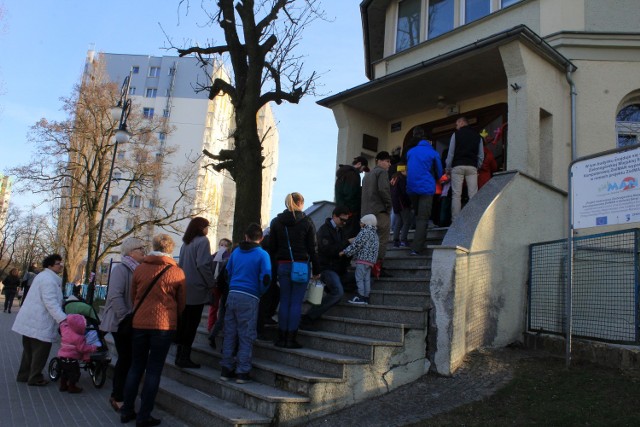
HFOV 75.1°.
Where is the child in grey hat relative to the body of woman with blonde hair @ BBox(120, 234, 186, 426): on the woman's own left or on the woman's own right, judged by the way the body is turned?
on the woman's own right

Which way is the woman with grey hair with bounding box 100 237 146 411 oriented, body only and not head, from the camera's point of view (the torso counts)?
to the viewer's right

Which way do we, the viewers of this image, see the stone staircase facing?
facing the viewer and to the left of the viewer

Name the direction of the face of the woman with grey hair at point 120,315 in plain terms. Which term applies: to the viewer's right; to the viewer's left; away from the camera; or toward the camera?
to the viewer's right

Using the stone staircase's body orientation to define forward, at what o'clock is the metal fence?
The metal fence is roughly at 7 o'clock from the stone staircase.

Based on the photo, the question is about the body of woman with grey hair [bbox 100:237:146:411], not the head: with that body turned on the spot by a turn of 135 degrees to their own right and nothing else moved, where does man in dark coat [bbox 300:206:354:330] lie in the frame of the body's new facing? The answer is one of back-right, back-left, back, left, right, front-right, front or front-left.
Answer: back-left

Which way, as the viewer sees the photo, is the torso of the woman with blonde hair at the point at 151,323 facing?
away from the camera

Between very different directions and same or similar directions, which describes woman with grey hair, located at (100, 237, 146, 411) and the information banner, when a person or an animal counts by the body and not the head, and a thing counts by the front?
very different directions

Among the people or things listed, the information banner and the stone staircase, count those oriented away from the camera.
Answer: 0

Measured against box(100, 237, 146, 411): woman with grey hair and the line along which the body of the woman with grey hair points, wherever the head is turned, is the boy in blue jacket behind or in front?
in front

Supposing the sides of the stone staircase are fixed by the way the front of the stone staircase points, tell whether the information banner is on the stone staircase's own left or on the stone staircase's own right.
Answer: on the stone staircase's own left

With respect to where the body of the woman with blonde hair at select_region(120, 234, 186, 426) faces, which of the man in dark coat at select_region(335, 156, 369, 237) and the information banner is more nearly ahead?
the man in dark coat

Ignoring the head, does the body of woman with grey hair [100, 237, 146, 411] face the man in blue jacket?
yes

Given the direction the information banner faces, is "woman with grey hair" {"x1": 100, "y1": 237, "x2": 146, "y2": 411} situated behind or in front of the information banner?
in front

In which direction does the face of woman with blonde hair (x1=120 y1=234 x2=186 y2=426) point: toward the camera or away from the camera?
away from the camera
